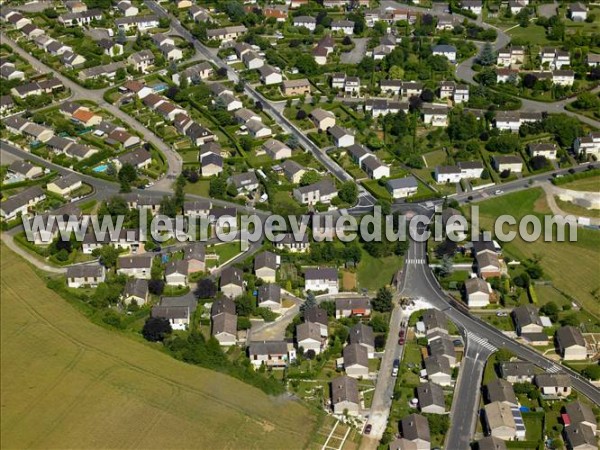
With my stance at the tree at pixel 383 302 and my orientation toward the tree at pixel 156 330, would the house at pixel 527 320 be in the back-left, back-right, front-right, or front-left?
back-left

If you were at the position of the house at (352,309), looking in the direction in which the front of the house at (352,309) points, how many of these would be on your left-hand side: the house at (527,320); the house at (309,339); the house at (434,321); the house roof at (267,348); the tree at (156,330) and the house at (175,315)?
2

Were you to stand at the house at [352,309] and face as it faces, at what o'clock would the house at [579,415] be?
the house at [579,415] is roughly at 10 o'clock from the house at [352,309].

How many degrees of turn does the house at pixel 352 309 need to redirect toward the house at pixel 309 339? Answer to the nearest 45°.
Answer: approximately 45° to its right

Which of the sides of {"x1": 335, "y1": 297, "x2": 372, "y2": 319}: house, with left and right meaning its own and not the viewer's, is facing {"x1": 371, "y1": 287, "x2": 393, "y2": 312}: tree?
left

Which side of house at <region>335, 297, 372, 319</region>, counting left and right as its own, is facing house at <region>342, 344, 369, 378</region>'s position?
front

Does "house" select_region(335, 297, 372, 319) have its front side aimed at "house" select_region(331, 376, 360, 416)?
yes

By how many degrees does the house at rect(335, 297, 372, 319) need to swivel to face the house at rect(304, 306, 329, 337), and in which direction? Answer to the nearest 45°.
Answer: approximately 45° to its right

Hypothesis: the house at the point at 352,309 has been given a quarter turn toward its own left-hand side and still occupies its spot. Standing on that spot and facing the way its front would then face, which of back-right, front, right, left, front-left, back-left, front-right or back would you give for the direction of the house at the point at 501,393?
front-right

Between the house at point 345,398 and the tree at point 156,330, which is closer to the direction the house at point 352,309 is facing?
the house

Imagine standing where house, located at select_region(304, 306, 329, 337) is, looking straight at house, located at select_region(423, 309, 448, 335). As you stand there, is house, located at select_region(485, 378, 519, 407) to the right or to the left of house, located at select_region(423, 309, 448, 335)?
right

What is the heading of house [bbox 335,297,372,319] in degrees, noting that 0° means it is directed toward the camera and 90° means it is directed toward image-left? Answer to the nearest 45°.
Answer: approximately 0°

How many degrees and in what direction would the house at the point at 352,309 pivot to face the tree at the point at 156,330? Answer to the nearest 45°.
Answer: approximately 90° to its right
